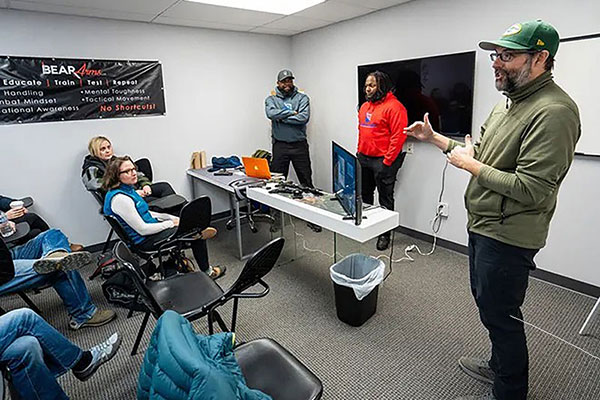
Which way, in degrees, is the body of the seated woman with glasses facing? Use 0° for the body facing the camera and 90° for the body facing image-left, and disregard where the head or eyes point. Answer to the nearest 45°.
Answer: approximately 270°

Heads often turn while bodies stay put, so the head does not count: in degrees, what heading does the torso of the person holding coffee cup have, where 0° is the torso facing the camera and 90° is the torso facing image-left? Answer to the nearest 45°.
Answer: approximately 270°

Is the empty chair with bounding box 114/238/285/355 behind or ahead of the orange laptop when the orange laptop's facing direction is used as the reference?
behind

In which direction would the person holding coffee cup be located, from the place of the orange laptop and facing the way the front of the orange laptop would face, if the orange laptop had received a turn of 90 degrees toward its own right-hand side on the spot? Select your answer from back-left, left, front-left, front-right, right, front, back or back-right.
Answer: back-right

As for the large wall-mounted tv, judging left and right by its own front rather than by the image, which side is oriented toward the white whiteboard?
left

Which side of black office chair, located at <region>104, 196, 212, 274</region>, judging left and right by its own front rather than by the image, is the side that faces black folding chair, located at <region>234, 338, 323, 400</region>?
right

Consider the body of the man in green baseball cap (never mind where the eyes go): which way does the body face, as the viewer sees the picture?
to the viewer's left

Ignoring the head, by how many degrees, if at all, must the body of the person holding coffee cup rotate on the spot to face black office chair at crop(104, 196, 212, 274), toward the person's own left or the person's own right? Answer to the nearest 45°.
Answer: approximately 45° to the person's own right

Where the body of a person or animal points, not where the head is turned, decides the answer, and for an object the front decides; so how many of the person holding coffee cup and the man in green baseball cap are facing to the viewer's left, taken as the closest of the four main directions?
1
